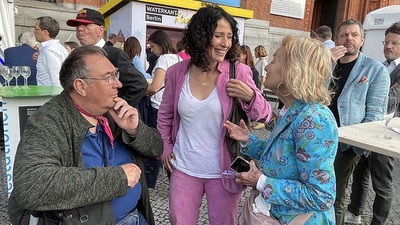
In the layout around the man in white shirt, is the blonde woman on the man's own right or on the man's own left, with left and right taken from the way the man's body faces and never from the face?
on the man's own left

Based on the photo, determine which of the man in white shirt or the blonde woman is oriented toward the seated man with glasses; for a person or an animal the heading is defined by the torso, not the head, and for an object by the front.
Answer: the blonde woman

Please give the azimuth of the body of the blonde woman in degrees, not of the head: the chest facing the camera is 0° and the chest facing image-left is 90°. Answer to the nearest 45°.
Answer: approximately 90°

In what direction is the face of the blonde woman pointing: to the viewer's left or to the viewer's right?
to the viewer's left

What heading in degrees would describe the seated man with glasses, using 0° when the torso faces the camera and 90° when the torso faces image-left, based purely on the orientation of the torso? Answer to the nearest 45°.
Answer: approximately 315°

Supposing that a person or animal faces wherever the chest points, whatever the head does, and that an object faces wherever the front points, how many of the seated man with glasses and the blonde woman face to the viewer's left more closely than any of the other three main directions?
1

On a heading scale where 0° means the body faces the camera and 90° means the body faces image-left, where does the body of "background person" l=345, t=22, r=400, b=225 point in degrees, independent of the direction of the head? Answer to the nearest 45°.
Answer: approximately 45°
